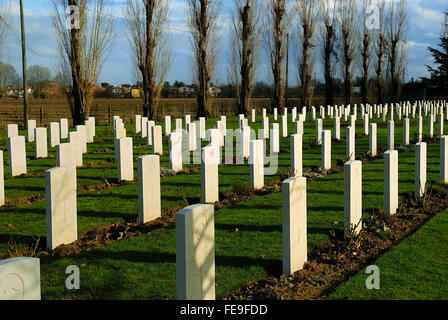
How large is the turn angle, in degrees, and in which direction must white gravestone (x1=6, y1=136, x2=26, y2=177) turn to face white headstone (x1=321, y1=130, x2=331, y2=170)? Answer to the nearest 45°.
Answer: approximately 45° to its left

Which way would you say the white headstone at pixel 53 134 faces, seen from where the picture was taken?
facing the viewer and to the right of the viewer

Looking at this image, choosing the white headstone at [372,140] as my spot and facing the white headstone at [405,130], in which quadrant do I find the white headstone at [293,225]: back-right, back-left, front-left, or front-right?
back-right

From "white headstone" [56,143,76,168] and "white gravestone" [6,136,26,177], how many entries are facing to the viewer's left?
0

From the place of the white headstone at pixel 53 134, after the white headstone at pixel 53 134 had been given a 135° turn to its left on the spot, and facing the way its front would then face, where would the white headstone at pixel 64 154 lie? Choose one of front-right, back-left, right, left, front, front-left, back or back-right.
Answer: back

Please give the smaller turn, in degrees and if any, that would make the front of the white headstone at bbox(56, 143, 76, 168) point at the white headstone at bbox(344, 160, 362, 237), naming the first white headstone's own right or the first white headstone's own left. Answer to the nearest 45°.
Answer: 0° — it already faces it
